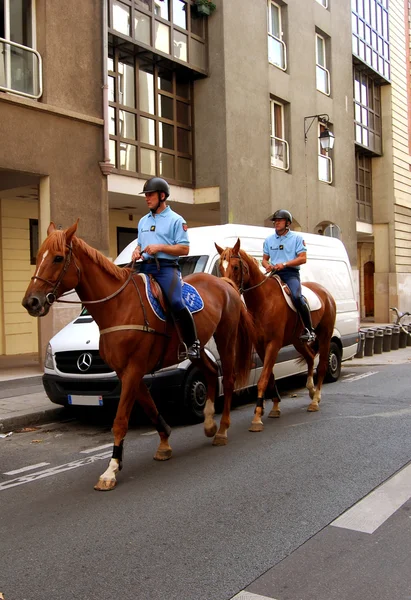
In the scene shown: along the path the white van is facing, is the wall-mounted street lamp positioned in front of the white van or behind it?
behind

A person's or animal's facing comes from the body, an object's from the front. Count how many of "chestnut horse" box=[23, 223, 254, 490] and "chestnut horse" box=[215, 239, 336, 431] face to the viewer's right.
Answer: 0

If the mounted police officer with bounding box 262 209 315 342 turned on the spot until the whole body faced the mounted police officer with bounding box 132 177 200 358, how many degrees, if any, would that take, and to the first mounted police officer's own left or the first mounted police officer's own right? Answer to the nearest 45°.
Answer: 0° — they already face them

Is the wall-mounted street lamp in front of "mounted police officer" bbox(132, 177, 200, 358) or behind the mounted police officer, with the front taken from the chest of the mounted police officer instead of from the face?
behind

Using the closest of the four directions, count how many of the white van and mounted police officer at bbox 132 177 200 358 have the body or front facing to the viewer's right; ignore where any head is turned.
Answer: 0

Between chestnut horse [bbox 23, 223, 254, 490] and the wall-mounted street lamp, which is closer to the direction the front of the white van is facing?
the chestnut horse

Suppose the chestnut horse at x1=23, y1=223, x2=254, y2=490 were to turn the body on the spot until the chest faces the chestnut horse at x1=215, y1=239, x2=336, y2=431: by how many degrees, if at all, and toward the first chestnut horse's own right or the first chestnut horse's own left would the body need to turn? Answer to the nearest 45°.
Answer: approximately 180°

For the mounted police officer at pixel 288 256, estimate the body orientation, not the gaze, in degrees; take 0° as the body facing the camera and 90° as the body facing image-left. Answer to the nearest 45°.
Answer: approximately 45°

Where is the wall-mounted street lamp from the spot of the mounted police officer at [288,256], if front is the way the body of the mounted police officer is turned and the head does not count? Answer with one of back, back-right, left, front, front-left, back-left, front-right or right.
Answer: back-right

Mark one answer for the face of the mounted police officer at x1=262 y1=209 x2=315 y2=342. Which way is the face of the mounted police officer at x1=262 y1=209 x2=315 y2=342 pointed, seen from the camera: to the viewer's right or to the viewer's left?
to the viewer's left
